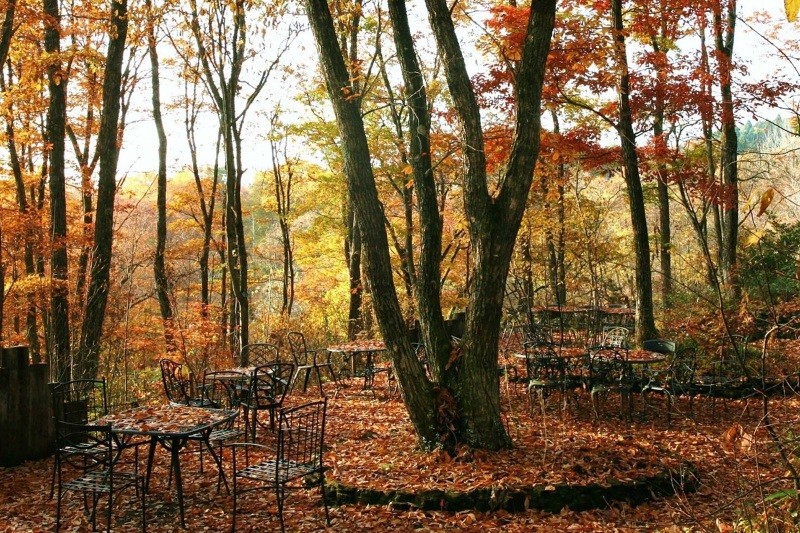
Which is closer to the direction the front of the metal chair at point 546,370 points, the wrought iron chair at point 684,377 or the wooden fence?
the wrought iron chair

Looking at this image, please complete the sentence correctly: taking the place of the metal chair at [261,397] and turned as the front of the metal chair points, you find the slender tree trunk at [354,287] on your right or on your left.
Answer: on your right

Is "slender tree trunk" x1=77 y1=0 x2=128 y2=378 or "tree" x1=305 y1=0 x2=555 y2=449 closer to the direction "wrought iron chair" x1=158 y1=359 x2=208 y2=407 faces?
the tree

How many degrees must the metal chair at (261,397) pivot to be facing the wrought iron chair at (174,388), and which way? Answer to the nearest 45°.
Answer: approximately 45° to its left

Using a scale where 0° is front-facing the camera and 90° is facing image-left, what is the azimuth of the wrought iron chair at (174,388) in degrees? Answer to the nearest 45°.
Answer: approximately 315°

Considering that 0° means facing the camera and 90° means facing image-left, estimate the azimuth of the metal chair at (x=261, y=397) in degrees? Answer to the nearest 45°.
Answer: approximately 135°

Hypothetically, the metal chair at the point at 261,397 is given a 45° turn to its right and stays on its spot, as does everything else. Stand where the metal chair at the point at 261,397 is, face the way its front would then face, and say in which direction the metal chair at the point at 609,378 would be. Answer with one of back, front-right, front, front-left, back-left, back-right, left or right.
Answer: right

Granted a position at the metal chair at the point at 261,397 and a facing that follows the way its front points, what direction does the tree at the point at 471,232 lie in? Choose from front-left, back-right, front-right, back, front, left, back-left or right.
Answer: back

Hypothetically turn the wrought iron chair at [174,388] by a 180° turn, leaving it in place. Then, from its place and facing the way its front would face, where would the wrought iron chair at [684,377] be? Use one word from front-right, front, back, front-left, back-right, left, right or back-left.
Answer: back-right

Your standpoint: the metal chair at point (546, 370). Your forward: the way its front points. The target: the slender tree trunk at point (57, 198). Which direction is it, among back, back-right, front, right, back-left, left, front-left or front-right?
back-left

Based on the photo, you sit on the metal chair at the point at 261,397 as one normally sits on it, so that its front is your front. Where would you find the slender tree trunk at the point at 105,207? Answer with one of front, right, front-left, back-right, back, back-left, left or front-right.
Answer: front

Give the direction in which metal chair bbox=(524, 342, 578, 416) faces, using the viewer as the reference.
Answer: facing away from the viewer and to the right of the viewer

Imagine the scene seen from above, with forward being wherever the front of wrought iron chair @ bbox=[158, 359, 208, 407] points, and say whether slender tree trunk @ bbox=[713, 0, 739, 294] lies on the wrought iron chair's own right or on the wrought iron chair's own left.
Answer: on the wrought iron chair's own left
